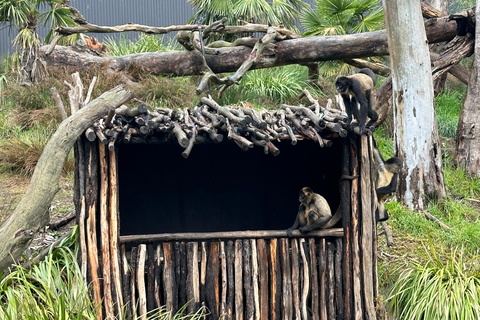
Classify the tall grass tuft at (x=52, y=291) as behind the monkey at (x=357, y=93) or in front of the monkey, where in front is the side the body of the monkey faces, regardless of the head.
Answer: in front

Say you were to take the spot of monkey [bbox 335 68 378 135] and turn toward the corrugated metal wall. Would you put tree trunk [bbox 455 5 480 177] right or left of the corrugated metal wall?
right

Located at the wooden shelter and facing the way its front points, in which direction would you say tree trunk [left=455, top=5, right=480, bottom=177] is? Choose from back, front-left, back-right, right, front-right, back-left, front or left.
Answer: back-left

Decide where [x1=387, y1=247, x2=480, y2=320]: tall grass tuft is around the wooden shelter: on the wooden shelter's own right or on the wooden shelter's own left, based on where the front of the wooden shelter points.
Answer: on the wooden shelter's own left

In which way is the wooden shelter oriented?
toward the camera

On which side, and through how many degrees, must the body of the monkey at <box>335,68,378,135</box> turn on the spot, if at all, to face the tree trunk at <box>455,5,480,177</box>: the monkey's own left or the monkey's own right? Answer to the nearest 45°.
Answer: approximately 180°

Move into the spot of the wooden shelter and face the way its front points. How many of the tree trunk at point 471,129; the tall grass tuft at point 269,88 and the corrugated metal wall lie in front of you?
0

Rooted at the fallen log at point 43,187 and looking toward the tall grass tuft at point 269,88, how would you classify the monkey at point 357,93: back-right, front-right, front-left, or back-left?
front-right

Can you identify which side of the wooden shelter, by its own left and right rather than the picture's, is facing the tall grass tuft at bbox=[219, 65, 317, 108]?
back

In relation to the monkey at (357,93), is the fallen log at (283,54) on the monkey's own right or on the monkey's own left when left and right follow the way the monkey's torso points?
on the monkey's own right

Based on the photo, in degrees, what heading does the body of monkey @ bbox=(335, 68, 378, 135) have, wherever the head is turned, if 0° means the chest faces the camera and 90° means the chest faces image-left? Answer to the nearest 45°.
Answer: approximately 45°

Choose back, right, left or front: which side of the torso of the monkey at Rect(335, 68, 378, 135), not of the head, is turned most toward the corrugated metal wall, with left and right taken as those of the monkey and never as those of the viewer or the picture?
right

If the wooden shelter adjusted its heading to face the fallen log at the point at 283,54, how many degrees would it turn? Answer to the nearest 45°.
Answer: approximately 180°

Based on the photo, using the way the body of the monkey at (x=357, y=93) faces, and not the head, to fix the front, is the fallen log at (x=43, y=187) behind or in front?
in front

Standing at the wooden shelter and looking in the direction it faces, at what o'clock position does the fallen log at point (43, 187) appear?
The fallen log is roughly at 2 o'clock from the wooden shelter.

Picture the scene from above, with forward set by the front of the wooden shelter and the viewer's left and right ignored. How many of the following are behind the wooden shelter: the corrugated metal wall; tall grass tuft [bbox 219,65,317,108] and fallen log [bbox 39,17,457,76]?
3
